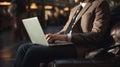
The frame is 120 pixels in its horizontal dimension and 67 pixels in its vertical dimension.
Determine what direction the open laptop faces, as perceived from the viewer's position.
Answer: facing away from the viewer and to the right of the viewer
